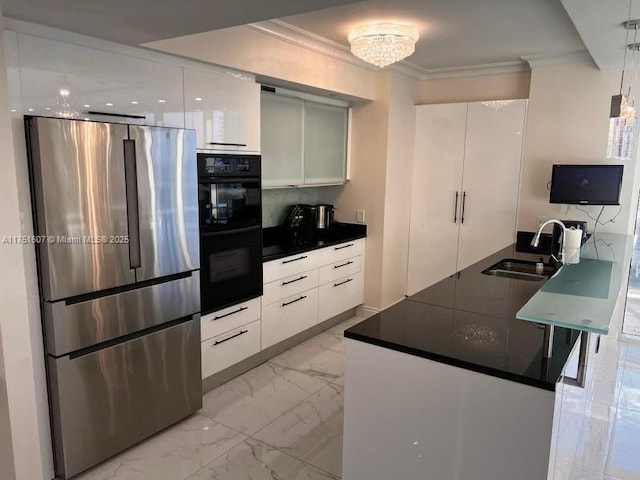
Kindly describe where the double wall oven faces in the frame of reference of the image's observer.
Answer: facing the viewer and to the right of the viewer

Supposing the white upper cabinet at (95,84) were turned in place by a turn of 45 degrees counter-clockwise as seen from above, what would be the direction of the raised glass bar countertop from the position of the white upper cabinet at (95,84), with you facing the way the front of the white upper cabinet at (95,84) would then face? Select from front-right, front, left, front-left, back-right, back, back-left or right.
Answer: front-right

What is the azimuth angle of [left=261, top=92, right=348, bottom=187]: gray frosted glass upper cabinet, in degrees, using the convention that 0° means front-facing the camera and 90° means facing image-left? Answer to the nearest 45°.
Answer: approximately 315°

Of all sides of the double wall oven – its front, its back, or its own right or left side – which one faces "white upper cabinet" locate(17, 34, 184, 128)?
right

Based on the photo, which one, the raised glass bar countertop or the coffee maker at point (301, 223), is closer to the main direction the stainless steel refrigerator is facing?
the raised glass bar countertop

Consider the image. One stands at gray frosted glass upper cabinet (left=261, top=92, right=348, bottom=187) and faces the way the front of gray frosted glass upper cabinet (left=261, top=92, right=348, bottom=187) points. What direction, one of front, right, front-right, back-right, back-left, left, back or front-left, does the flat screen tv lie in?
front-left

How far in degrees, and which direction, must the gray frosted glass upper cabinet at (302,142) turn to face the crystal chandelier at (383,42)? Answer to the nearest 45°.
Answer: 0° — it already faces it

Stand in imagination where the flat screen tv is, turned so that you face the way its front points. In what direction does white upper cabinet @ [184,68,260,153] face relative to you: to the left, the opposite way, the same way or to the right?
to the left

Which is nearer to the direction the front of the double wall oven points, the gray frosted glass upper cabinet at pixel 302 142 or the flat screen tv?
the flat screen tv

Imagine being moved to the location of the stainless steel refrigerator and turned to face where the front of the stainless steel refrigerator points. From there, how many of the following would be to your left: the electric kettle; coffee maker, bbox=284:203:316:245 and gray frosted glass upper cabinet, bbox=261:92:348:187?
3

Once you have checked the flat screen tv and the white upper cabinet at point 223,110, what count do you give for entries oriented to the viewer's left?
0

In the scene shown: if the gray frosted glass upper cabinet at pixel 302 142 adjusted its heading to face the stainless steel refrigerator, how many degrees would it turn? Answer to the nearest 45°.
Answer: approximately 90° to its right
